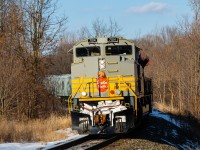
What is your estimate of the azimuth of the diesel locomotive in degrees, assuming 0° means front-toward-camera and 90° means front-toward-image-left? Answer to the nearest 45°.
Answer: approximately 0°
